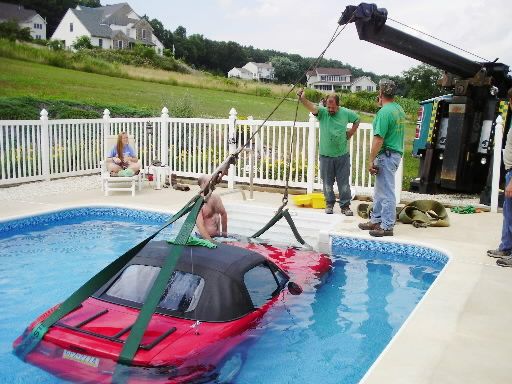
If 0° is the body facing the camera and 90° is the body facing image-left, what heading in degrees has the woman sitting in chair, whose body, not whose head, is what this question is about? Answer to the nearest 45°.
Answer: approximately 0°

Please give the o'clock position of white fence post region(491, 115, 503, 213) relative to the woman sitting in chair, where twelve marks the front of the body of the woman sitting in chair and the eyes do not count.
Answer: The white fence post is roughly at 10 o'clock from the woman sitting in chair.

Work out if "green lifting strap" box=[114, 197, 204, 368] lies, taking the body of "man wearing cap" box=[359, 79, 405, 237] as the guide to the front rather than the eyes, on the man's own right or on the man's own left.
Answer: on the man's own left

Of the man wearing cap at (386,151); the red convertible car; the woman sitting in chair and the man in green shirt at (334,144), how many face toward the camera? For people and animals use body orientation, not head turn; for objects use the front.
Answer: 2

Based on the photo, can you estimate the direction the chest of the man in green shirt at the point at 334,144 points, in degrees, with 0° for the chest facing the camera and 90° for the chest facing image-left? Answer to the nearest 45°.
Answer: approximately 0°

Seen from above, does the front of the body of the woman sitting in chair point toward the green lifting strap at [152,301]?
yes

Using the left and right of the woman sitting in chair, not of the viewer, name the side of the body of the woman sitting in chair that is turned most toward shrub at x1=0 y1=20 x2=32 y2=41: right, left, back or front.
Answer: back

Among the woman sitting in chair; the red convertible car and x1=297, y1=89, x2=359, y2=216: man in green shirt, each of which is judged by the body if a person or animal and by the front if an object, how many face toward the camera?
2

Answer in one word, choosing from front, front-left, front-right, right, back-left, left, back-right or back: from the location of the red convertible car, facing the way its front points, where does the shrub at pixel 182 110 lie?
front-left

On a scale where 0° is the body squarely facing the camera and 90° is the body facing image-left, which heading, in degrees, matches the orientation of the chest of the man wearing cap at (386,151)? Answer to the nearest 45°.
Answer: approximately 135°
